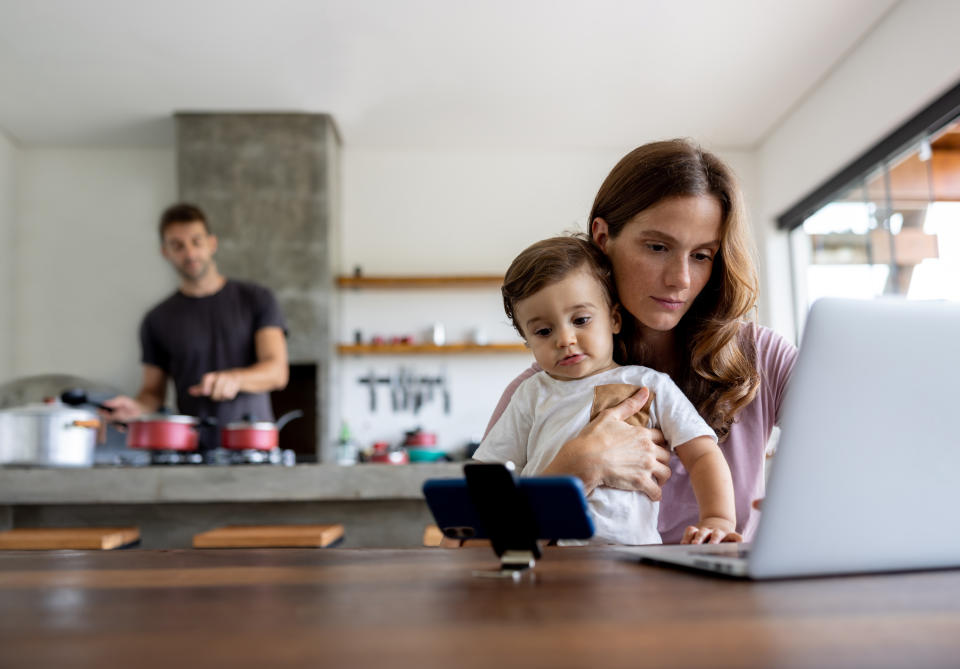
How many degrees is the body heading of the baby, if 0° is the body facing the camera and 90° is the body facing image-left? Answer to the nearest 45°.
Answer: approximately 0°

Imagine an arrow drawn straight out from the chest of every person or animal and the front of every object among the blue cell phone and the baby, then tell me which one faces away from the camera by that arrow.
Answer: the blue cell phone

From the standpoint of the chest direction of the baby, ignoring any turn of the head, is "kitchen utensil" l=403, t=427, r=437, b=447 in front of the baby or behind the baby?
behind

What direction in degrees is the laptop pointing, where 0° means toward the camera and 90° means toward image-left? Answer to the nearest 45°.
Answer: approximately 135°

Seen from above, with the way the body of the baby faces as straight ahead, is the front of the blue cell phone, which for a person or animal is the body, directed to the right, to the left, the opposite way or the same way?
the opposite way

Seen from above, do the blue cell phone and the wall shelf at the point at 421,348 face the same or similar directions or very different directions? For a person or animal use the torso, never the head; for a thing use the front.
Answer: very different directions

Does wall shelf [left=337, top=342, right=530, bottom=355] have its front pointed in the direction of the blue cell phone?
yes

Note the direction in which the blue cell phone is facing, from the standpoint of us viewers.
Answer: facing away from the viewer

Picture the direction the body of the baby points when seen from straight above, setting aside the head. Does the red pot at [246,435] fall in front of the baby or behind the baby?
behind
